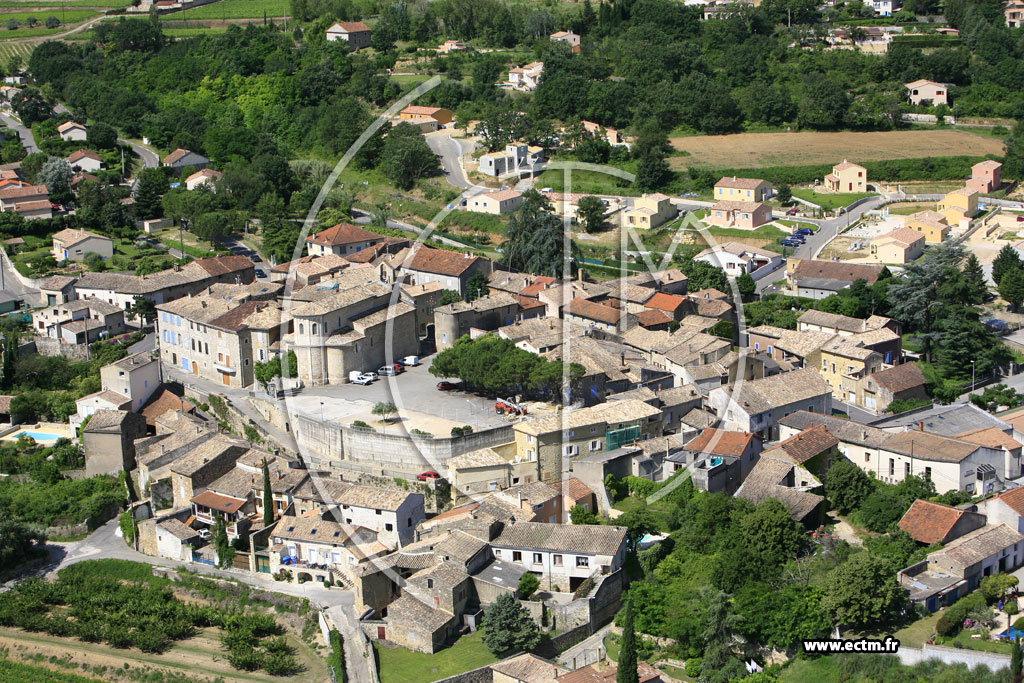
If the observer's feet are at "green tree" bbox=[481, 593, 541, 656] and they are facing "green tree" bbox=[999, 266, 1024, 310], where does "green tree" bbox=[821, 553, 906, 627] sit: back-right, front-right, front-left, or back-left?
front-right

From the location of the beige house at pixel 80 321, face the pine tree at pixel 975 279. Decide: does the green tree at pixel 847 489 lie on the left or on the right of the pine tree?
right

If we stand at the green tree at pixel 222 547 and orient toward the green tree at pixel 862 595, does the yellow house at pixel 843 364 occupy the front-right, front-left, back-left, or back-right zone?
front-left

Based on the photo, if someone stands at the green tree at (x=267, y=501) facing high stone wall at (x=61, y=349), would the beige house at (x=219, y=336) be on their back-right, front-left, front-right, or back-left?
front-right

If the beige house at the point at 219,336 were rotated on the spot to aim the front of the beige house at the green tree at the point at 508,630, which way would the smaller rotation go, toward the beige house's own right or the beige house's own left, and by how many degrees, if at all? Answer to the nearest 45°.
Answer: approximately 45° to the beige house's own left

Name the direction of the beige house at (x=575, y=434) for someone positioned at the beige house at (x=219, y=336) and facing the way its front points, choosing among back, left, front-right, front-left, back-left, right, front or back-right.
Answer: left

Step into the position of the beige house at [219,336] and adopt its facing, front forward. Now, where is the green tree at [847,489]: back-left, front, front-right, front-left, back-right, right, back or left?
left

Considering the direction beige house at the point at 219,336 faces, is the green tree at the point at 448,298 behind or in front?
behind

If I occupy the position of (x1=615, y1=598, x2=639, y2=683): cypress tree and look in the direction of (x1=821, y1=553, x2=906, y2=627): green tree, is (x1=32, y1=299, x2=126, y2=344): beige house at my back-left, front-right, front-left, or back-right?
back-left

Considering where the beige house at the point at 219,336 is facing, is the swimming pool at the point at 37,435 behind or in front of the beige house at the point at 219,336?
in front

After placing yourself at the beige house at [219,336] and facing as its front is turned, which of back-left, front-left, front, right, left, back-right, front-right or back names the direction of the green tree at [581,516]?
left

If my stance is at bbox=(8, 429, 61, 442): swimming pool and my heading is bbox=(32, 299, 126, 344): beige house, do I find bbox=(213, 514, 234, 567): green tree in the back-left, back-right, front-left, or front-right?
back-right

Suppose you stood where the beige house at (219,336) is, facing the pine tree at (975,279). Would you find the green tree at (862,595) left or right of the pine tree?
right

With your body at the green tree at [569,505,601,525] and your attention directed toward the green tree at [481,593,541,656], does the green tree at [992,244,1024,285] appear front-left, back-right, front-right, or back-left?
back-left

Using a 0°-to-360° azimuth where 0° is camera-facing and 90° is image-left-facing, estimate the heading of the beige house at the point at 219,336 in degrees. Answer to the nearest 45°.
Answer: approximately 45°

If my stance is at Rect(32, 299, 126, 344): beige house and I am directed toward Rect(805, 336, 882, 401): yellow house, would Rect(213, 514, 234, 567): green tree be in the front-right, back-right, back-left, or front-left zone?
front-right

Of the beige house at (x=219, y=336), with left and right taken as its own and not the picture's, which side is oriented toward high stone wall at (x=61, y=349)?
right

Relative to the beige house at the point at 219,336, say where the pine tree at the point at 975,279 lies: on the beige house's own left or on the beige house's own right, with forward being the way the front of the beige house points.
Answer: on the beige house's own left

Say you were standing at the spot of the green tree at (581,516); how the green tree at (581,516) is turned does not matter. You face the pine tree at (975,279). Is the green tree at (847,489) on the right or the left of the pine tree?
right
